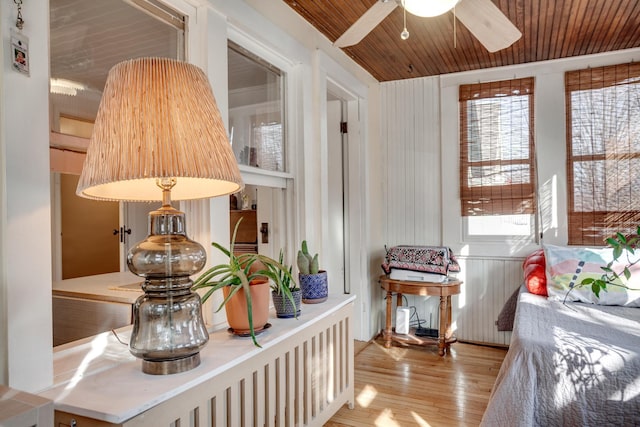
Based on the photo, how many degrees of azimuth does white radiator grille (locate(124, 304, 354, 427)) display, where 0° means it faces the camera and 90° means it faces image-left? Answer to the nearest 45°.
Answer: approximately 315°

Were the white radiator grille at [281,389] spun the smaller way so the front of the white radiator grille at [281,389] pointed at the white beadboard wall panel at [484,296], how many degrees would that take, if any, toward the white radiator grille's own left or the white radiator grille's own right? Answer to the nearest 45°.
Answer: approximately 90° to the white radiator grille's own left

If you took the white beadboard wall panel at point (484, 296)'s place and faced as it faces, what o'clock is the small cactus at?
The small cactus is roughly at 1 o'clock from the white beadboard wall panel.

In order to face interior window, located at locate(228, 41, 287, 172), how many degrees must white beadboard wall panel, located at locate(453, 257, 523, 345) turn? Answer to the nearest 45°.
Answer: approximately 45° to its right

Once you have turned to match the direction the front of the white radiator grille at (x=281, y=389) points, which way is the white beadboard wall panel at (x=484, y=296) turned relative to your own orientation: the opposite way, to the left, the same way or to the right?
to the right

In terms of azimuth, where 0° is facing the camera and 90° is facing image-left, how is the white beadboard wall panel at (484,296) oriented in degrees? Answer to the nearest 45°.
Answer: approximately 0°
